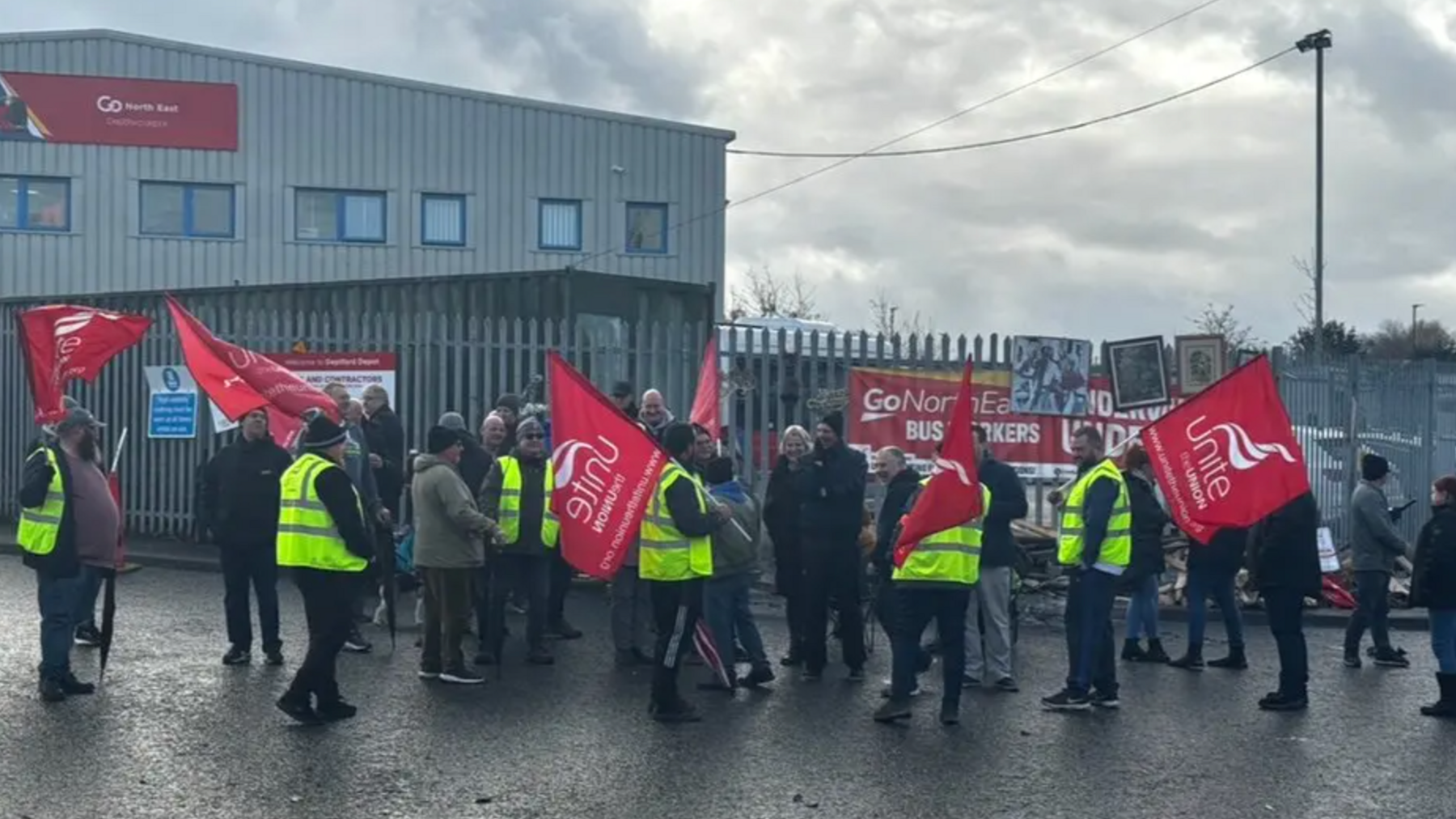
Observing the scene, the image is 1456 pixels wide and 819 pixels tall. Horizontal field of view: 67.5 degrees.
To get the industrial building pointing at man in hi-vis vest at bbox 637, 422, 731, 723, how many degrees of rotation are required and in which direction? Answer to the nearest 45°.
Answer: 0° — it already faces them

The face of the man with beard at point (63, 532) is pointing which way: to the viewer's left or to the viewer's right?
to the viewer's right

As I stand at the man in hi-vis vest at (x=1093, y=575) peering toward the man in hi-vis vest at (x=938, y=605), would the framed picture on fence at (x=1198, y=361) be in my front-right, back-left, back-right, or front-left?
back-right

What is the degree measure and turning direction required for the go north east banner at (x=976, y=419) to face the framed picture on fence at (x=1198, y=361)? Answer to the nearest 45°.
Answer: approximately 90° to its left

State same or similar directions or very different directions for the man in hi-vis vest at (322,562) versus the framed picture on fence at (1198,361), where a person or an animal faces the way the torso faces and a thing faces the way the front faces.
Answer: very different directions

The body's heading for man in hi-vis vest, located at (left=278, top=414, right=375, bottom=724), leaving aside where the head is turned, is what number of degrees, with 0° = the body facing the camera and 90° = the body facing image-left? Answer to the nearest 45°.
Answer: approximately 225°

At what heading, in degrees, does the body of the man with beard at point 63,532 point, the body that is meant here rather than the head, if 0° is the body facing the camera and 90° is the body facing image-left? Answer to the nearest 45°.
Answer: approximately 270°
